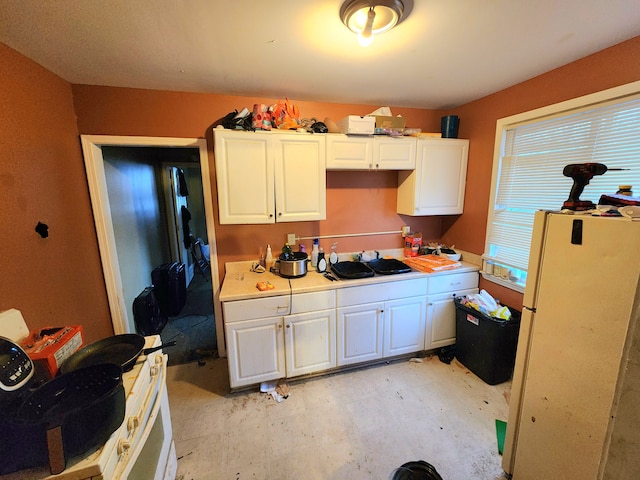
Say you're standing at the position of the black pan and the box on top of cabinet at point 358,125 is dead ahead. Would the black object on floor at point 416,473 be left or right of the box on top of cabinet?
right

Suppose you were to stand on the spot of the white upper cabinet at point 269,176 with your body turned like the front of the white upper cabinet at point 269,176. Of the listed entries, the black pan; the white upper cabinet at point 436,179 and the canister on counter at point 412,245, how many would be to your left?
2

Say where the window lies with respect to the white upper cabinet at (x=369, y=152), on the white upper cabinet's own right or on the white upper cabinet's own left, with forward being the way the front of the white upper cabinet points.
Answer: on the white upper cabinet's own left

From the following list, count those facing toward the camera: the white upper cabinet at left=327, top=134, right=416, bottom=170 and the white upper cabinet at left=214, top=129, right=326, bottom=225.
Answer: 2

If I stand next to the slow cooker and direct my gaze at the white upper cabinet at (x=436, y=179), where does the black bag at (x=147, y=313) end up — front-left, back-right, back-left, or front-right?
back-left

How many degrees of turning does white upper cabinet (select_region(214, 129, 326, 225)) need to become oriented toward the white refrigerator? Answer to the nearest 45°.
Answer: approximately 45° to its left

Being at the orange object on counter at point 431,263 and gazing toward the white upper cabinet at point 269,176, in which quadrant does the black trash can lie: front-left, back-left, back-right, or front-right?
back-left

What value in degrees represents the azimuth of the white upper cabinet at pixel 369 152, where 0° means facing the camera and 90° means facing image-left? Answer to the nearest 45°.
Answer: approximately 0°
